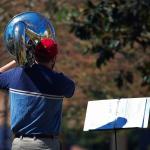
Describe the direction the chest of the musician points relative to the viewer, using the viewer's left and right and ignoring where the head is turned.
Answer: facing away from the viewer

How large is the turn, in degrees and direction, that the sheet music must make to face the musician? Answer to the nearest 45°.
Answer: approximately 45° to its right

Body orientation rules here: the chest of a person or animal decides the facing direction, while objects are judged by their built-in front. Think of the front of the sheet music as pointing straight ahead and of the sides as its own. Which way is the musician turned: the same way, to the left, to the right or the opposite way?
the opposite way

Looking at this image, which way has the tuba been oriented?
away from the camera

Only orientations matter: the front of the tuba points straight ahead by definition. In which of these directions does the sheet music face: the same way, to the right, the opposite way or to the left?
the opposite way

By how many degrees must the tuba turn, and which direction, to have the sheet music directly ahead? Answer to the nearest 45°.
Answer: approximately 90° to its right
